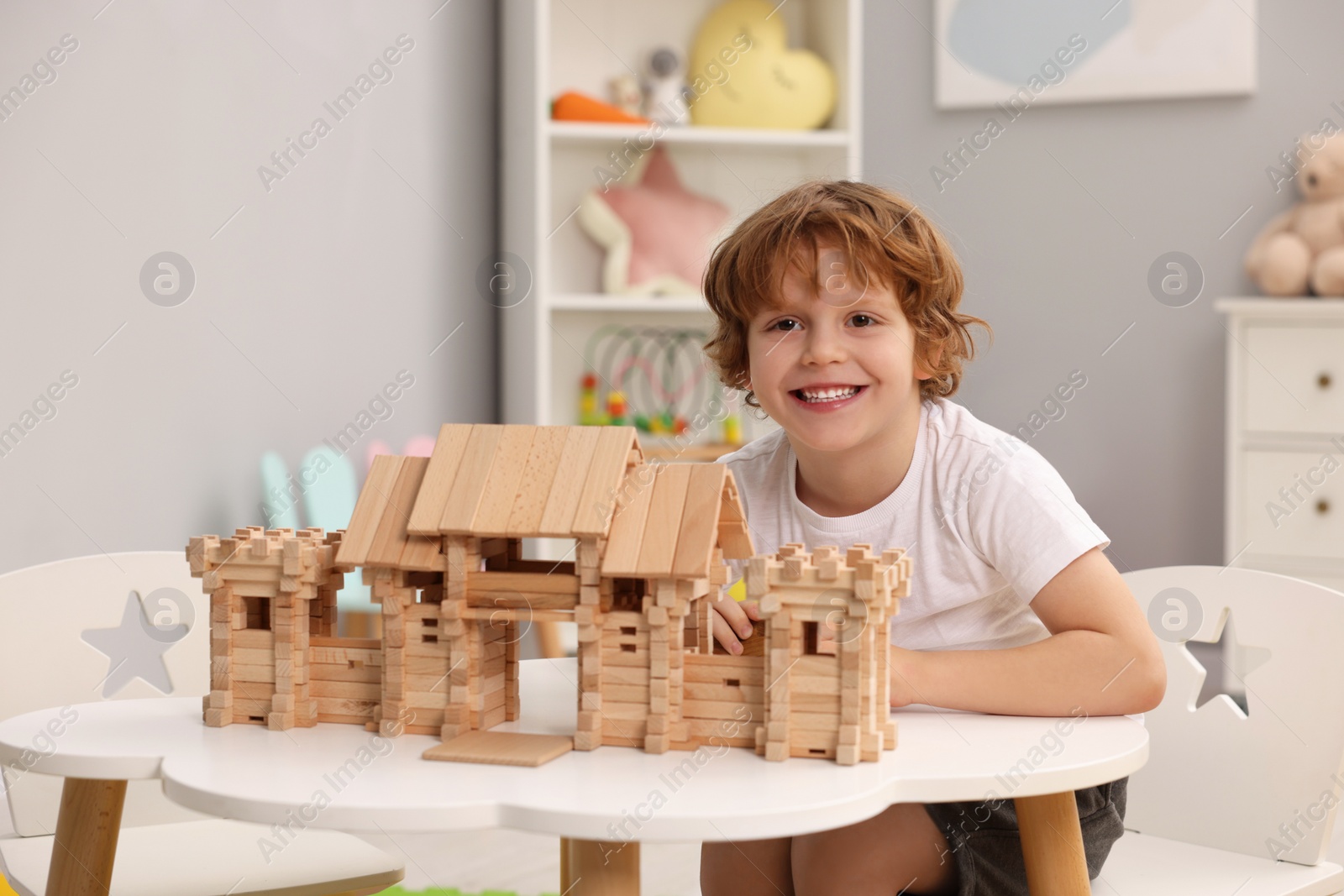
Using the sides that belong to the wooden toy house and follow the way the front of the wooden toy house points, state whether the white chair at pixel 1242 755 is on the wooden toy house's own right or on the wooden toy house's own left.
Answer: on the wooden toy house's own left

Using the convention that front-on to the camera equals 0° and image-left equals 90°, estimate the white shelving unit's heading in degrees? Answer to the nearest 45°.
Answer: approximately 0°

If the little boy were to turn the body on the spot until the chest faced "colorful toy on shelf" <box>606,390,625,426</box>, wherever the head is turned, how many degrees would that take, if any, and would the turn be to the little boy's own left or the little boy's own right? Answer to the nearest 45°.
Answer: approximately 135° to the little boy's own right

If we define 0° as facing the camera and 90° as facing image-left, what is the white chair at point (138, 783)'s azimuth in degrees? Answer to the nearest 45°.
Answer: approximately 315°

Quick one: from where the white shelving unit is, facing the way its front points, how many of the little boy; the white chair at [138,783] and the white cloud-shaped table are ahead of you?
3

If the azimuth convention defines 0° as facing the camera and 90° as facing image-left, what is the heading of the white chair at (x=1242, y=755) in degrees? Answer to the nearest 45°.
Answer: approximately 45°

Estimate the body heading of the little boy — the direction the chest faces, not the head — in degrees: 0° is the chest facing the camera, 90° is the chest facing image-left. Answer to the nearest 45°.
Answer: approximately 45°

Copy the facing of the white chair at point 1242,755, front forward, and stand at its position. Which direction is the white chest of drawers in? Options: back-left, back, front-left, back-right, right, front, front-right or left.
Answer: back-right

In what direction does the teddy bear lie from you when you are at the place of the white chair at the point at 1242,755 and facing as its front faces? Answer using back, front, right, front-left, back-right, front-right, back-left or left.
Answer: back-right
